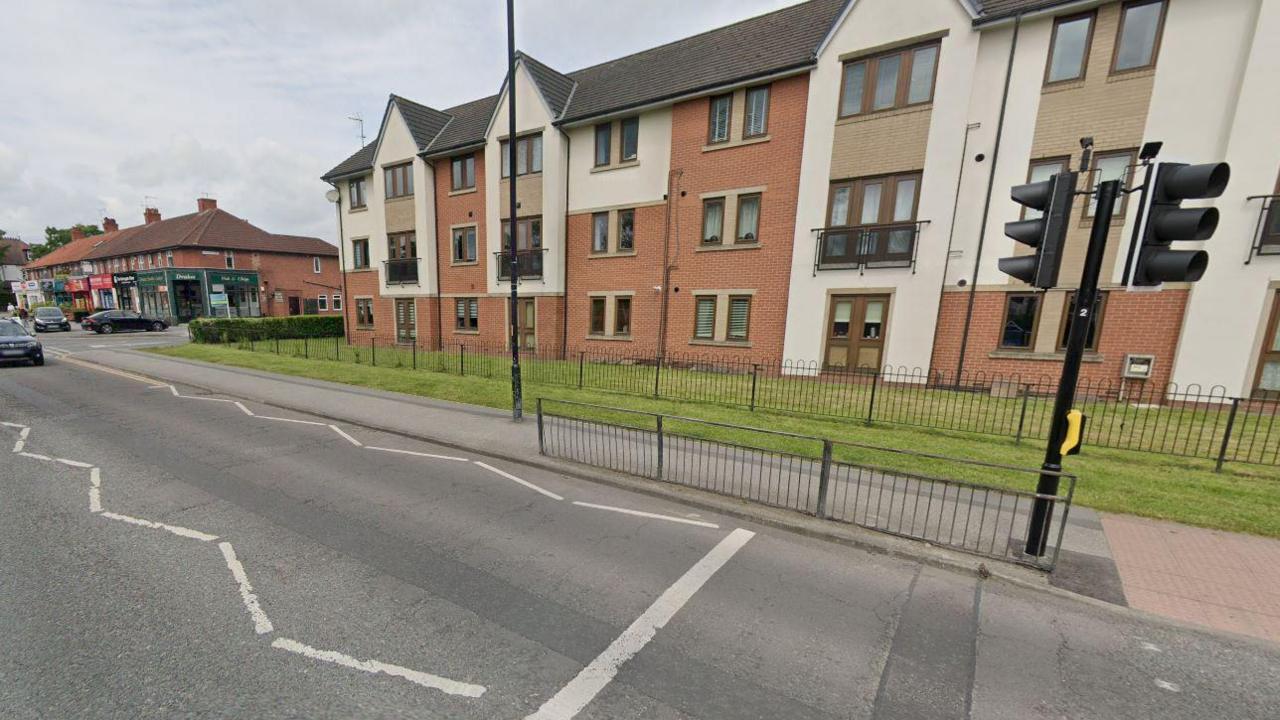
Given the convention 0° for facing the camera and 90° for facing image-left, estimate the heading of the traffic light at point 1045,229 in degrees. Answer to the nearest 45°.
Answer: approximately 90°

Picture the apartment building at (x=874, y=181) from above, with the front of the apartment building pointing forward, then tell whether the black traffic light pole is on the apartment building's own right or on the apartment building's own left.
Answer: on the apartment building's own left

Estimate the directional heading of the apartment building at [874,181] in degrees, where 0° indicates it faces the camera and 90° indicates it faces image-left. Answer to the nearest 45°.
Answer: approximately 45°

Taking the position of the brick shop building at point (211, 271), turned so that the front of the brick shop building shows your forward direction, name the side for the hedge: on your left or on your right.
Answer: on your left

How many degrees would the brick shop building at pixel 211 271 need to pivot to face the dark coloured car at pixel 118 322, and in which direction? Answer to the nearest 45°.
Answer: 0° — it already faces it

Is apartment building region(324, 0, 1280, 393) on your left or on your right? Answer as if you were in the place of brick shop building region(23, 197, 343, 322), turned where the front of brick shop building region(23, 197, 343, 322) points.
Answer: on your left

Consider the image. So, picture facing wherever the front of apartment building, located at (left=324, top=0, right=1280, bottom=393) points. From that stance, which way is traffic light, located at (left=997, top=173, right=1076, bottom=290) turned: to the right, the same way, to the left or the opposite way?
to the right
